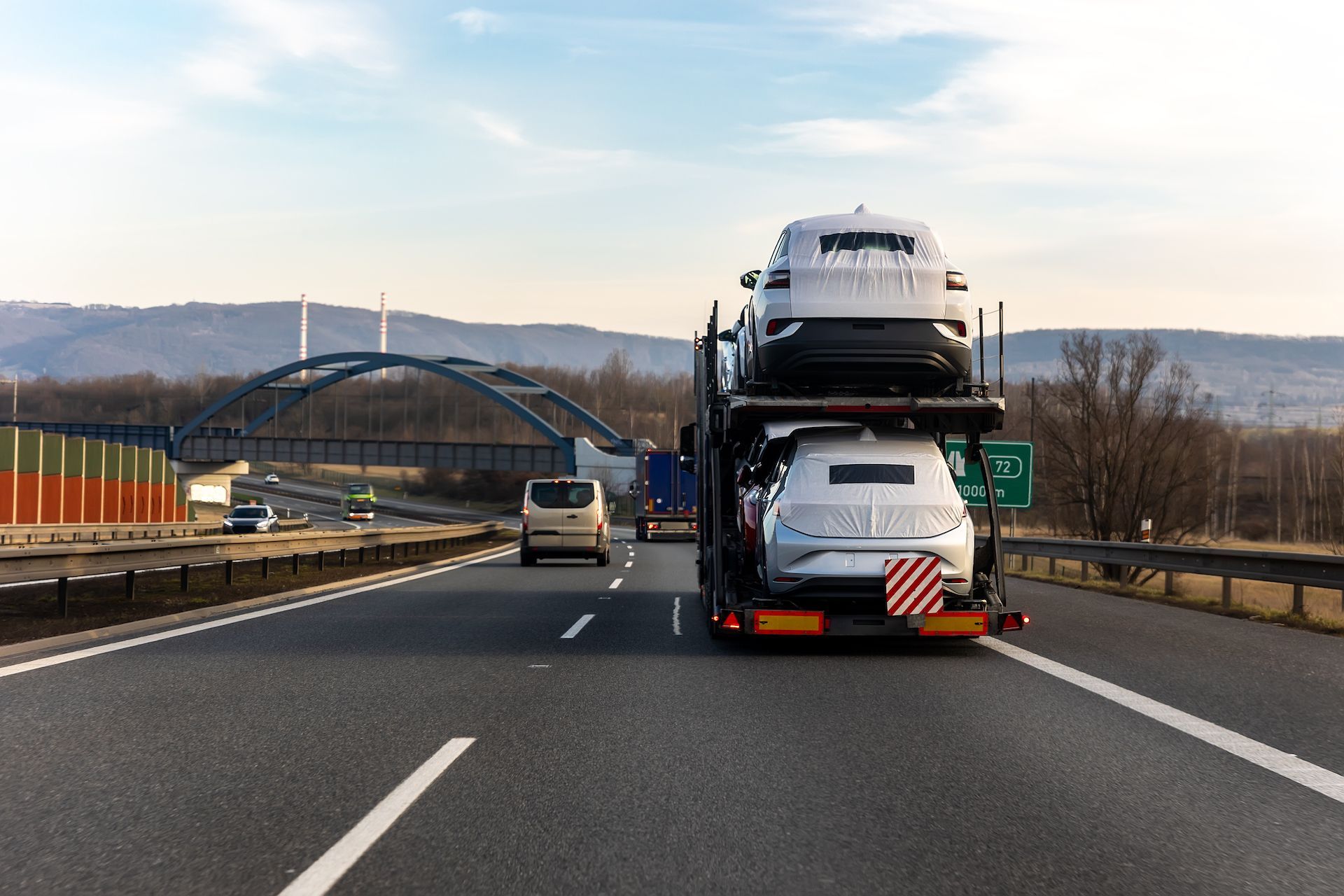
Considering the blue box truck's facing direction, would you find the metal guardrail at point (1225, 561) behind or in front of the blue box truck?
behind

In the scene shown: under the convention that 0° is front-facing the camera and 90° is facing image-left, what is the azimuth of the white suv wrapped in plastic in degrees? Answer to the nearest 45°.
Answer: approximately 180°

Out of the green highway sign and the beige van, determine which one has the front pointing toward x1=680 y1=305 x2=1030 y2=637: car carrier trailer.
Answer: the green highway sign

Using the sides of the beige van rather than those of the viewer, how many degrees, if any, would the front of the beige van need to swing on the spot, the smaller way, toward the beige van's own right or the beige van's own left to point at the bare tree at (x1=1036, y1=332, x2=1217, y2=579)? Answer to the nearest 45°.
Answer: approximately 45° to the beige van's own right

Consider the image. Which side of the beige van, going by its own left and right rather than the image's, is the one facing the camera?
back

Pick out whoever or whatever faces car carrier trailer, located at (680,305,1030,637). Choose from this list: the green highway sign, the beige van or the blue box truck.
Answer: the green highway sign

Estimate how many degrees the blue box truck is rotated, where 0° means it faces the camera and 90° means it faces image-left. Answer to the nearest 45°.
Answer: approximately 180°

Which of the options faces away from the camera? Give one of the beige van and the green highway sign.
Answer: the beige van

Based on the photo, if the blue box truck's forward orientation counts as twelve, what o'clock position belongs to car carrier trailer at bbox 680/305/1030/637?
The car carrier trailer is roughly at 6 o'clock from the blue box truck.

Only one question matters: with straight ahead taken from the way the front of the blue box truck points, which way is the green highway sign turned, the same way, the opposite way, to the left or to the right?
the opposite way

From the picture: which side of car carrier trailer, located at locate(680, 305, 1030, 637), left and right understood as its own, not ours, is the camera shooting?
back
